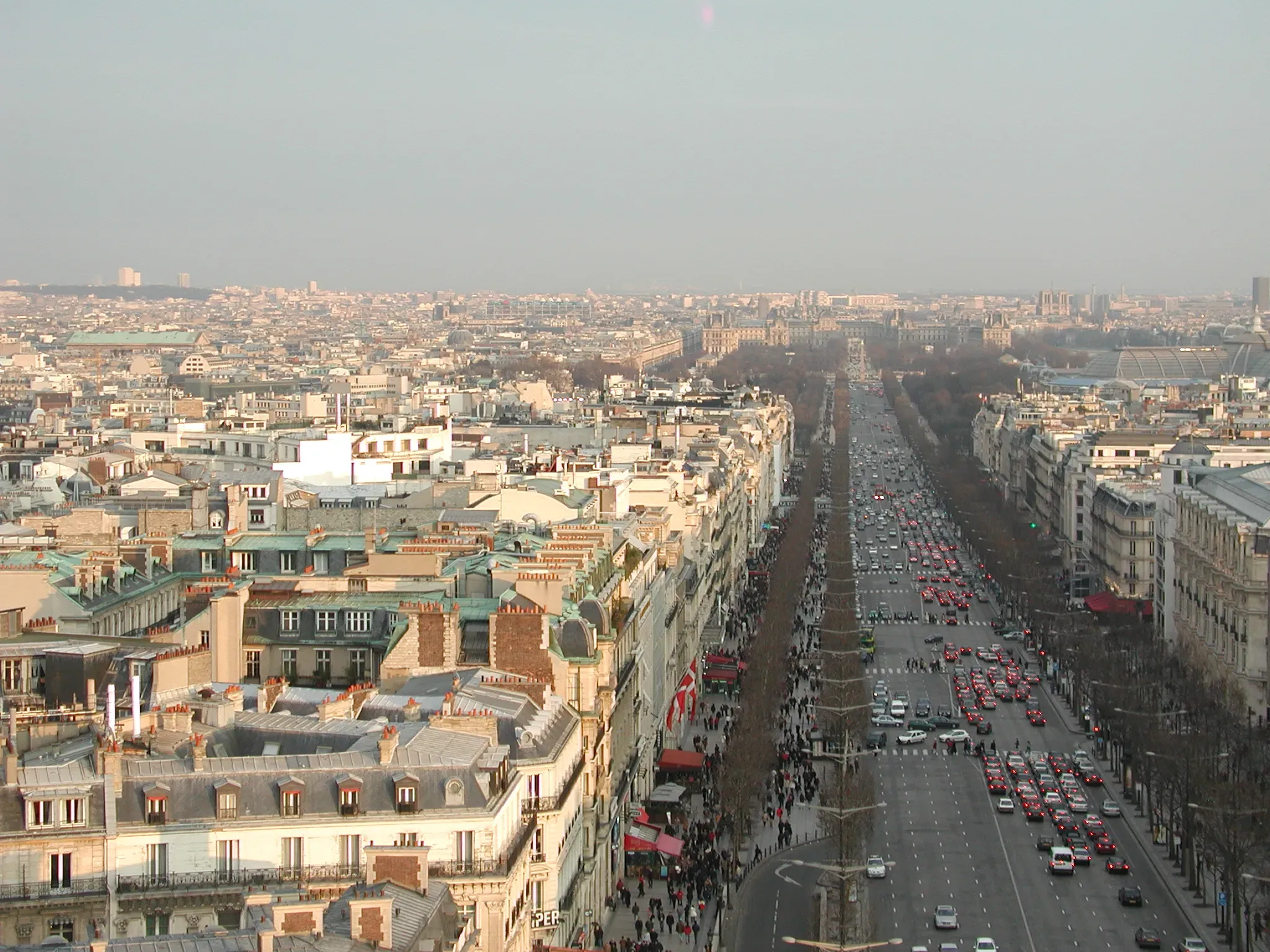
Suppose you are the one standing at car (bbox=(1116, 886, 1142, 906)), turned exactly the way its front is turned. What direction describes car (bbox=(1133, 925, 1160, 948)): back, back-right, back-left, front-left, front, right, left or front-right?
back

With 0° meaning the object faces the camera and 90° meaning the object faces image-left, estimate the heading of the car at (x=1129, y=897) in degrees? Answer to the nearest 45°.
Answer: approximately 180°

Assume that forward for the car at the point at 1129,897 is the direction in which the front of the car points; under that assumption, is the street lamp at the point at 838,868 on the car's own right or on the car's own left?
on the car's own left

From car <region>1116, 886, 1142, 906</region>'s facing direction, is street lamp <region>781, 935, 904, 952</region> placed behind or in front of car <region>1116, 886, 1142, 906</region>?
behind
